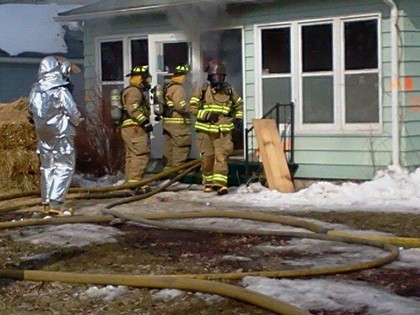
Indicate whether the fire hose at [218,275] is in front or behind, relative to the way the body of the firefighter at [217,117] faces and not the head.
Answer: in front

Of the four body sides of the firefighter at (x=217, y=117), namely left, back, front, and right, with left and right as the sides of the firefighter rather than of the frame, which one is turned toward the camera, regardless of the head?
front

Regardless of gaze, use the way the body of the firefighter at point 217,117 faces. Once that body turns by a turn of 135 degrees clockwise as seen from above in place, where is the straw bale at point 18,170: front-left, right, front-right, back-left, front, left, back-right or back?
front-left

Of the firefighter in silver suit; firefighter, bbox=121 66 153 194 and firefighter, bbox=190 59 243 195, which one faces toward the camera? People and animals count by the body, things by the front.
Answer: firefighter, bbox=190 59 243 195

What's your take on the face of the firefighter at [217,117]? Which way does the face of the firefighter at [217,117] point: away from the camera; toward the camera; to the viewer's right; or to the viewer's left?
toward the camera

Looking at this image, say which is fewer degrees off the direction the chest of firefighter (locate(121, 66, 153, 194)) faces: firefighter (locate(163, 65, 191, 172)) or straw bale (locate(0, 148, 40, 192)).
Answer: the firefighter

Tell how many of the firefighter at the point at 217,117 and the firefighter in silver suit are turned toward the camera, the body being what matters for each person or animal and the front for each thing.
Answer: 1

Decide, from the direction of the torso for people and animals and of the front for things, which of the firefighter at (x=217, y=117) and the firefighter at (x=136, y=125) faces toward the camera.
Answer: the firefighter at (x=217, y=117)

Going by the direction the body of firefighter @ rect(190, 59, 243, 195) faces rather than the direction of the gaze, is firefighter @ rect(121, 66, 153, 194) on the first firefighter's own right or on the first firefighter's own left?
on the first firefighter's own right

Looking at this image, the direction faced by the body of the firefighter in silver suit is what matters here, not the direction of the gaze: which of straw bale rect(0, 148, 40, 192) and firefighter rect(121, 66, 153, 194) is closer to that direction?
the firefighter

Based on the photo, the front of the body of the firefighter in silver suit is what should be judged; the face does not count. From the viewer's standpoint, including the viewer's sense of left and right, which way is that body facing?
facing away from the viewer and to the right of the viewer
